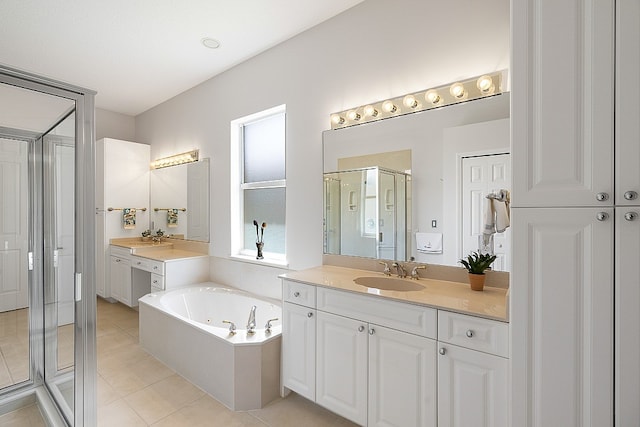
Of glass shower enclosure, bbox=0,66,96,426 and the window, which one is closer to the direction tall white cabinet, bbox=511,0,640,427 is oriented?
the glass shower enclosure

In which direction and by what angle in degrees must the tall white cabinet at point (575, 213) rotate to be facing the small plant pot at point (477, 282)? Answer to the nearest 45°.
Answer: approximately 135° to its right

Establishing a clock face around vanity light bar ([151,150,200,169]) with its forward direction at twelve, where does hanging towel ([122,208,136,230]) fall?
The hanging towel is roughly at 3 o'clock from the vanity light bar.

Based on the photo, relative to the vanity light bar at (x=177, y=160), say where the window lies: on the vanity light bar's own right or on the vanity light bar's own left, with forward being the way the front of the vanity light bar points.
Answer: on the vanity light bar's own left

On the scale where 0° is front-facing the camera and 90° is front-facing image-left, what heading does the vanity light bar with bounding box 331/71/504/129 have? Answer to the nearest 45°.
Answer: approximately 45°

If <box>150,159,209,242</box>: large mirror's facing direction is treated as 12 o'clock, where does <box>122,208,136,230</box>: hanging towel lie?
The hanging towel is roughly at 3 o'clock from the large mirror.

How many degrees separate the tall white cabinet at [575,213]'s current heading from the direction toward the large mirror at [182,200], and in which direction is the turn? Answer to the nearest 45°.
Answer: approximately 90° to its right
